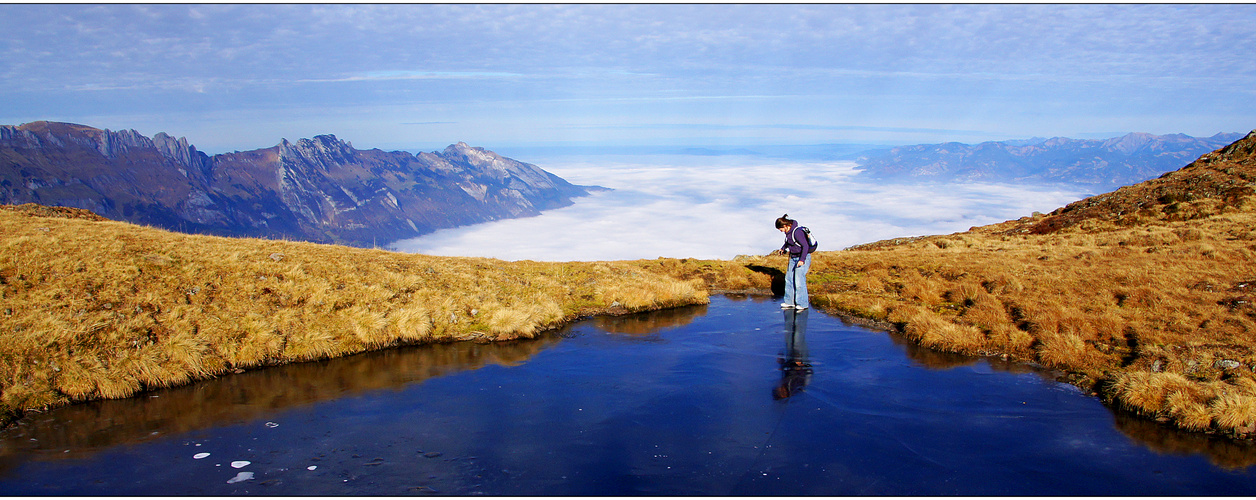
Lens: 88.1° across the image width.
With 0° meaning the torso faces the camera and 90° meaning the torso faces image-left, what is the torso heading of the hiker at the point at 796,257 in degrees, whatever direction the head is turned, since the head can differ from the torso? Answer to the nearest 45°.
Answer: approximately 90°
